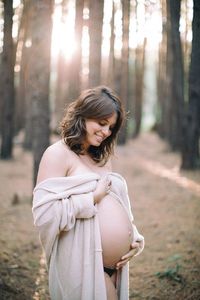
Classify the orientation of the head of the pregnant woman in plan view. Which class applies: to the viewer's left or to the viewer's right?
to the viewer's right

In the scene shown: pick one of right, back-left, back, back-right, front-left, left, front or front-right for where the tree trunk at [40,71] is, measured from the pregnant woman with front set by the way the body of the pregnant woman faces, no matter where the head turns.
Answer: back-left

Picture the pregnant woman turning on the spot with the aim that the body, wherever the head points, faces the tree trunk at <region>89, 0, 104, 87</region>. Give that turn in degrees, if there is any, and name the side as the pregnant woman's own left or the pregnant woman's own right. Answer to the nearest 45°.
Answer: approximately 135° to the pregnant woman's own left

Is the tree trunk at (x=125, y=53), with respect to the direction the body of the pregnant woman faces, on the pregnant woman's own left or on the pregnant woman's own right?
on the pregnant woman's own left

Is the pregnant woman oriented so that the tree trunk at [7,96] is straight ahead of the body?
no

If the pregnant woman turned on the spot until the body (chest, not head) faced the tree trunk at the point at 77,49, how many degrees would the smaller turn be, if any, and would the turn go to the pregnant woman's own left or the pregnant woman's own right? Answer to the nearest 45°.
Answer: approximately 135° to the pregnant woman's own left

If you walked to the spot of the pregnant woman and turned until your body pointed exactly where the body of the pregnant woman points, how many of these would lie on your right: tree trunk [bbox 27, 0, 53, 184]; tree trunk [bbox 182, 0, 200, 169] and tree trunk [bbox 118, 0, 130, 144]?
0

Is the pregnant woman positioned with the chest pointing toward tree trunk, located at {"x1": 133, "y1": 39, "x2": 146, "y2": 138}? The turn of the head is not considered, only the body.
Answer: no

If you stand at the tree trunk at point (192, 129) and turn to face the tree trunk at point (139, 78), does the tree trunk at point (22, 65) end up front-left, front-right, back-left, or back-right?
front-left

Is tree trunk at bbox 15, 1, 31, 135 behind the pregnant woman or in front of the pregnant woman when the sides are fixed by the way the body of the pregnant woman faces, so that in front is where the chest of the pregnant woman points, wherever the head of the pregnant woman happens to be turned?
behind

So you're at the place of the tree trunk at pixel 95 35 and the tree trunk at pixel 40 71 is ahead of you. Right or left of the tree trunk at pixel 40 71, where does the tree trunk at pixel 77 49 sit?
right

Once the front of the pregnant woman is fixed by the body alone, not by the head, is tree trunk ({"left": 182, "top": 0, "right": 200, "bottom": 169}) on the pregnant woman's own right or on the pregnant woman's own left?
on the pregnant woman's own left

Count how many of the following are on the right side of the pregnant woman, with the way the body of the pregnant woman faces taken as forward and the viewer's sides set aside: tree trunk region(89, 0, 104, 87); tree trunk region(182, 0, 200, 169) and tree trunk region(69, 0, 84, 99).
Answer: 0

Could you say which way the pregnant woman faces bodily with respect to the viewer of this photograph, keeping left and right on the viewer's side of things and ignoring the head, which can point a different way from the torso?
facing the viewer and to the right of the viewer
